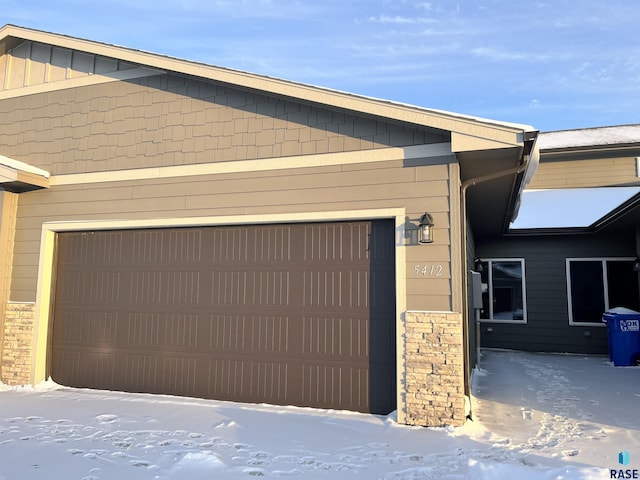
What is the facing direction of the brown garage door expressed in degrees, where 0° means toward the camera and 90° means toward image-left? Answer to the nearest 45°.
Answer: approximately 45°

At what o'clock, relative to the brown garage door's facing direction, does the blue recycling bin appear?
The blue recycling bin is roughly at 7 o'clock from the brown garage door.

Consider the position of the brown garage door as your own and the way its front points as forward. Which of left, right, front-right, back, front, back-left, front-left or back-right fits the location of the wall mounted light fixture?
left
